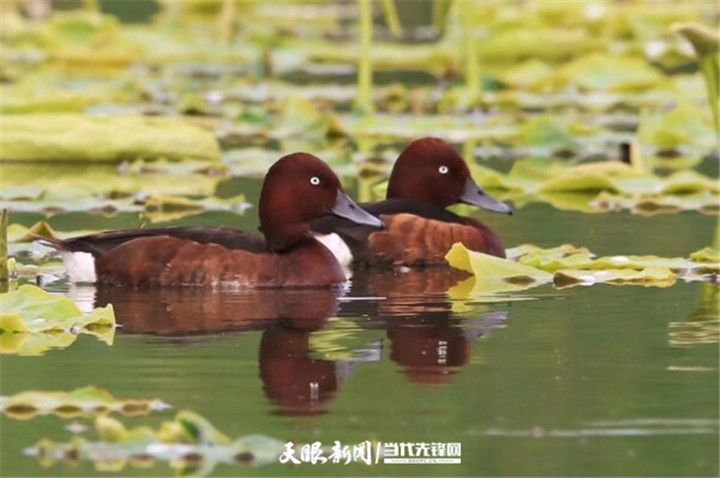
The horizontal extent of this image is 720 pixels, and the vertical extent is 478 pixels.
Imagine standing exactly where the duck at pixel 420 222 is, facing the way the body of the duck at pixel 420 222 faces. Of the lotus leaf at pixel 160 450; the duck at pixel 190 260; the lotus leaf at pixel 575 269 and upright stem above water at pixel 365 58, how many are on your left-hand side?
1

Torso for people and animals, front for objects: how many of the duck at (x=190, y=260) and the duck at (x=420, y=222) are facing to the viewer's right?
2

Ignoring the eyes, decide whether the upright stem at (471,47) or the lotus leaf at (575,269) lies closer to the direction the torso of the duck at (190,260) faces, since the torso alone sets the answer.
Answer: the lotus leaf

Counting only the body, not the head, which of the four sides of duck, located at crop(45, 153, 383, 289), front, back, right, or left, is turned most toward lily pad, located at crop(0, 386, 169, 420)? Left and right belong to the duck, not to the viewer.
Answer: right

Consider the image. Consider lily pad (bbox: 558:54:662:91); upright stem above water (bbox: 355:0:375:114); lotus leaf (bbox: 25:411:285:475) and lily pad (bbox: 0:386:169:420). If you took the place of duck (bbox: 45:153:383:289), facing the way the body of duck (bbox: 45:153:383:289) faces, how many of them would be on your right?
2

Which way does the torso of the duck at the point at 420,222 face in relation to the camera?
to the viewer's right

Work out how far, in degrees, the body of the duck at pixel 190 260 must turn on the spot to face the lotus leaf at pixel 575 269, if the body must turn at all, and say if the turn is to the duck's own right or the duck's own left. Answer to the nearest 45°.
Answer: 0° — it already faces it

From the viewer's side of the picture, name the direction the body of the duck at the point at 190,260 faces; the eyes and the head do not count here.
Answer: to the viewer's right

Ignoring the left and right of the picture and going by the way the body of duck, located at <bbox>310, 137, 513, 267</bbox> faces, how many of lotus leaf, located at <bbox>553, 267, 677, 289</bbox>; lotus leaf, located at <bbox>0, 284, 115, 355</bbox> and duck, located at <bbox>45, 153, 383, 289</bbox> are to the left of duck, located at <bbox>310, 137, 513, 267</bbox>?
0

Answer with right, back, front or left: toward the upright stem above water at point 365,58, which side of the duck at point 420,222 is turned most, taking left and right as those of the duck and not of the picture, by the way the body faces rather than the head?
left

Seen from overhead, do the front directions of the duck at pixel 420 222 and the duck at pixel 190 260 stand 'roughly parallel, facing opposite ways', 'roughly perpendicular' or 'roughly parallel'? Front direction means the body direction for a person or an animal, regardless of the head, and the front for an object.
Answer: roughly parallel

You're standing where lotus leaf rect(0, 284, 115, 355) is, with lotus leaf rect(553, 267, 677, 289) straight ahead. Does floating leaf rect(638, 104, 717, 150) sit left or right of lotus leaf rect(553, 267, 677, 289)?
left

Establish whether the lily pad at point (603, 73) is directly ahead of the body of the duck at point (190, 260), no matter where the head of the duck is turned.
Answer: no

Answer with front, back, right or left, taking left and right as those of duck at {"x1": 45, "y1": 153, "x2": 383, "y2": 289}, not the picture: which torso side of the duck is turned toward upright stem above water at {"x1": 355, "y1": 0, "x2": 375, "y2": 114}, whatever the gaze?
left

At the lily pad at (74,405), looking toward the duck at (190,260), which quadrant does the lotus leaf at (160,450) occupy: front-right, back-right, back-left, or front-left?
back-right
